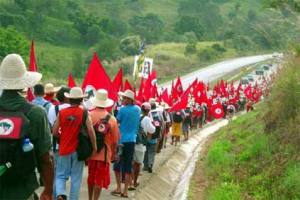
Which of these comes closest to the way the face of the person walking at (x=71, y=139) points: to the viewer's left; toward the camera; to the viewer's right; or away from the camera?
away from the camera

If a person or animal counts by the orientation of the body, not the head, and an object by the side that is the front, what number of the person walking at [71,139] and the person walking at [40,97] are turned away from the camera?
2

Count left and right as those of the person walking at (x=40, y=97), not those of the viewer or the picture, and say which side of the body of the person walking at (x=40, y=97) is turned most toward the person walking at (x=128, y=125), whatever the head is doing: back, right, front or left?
right

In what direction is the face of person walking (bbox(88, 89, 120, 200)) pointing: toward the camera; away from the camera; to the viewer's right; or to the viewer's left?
away from the camera

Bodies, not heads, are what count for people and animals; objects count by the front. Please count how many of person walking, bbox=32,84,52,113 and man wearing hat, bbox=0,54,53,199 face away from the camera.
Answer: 2

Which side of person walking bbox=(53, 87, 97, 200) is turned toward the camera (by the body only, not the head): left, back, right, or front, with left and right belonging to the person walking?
back

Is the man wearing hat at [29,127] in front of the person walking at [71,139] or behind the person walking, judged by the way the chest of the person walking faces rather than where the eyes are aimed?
behind

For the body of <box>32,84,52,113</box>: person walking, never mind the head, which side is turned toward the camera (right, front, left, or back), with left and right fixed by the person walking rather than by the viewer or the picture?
back

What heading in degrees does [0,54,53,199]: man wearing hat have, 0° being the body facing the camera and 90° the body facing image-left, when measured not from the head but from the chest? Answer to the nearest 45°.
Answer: approximately 180°

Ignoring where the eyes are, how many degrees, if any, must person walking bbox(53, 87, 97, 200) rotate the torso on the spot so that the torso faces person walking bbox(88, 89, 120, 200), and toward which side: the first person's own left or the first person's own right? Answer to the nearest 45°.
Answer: approximately 45° to the first person's own right

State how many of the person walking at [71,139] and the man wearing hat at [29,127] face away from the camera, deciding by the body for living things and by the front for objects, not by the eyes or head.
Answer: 2
